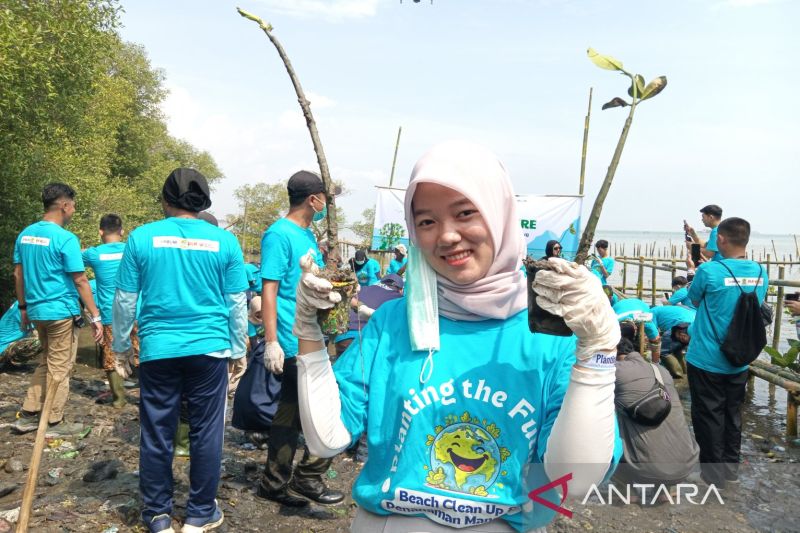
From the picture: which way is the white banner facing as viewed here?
toward the camera

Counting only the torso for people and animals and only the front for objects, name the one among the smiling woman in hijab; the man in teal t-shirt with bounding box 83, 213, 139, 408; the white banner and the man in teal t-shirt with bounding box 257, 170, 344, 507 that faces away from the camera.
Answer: the man in teal t-shirt with bounding box 83, 213, 139, 408

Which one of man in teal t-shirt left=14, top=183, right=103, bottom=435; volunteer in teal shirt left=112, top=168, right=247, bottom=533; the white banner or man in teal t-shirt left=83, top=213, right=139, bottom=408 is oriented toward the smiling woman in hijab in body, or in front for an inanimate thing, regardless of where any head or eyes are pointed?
the white banner

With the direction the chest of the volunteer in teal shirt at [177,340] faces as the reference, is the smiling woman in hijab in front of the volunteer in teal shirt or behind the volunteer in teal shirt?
behind

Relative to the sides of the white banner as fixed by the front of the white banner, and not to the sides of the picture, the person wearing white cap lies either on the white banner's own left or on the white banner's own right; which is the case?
on the white banner's own right

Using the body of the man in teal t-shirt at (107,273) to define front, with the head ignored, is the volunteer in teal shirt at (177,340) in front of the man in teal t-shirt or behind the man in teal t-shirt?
behind

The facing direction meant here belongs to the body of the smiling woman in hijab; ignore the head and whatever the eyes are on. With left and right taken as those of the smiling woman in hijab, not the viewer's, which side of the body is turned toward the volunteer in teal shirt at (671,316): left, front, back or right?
back

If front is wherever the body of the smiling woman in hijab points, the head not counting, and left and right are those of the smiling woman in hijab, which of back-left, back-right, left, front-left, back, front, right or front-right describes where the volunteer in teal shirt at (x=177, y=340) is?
back-right

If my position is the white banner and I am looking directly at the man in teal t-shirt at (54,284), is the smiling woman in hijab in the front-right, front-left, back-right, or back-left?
front-left

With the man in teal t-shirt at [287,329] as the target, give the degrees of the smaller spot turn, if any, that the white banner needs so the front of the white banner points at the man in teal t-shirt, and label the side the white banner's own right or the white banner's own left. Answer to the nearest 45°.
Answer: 0° — it already faces them

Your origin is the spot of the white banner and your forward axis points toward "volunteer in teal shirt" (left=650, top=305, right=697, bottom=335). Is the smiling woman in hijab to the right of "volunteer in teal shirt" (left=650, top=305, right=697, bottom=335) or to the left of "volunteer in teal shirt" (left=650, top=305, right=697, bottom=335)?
right

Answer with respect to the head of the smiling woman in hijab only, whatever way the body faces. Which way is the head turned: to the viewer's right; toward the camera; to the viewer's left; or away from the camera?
toward the camera

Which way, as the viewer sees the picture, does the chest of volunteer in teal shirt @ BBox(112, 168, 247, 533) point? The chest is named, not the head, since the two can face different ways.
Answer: away from the camera

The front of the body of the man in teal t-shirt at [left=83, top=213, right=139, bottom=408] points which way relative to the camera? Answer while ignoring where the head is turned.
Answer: away from the camera

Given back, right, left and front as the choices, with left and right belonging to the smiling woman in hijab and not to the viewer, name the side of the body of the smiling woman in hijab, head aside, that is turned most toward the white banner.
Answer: back
